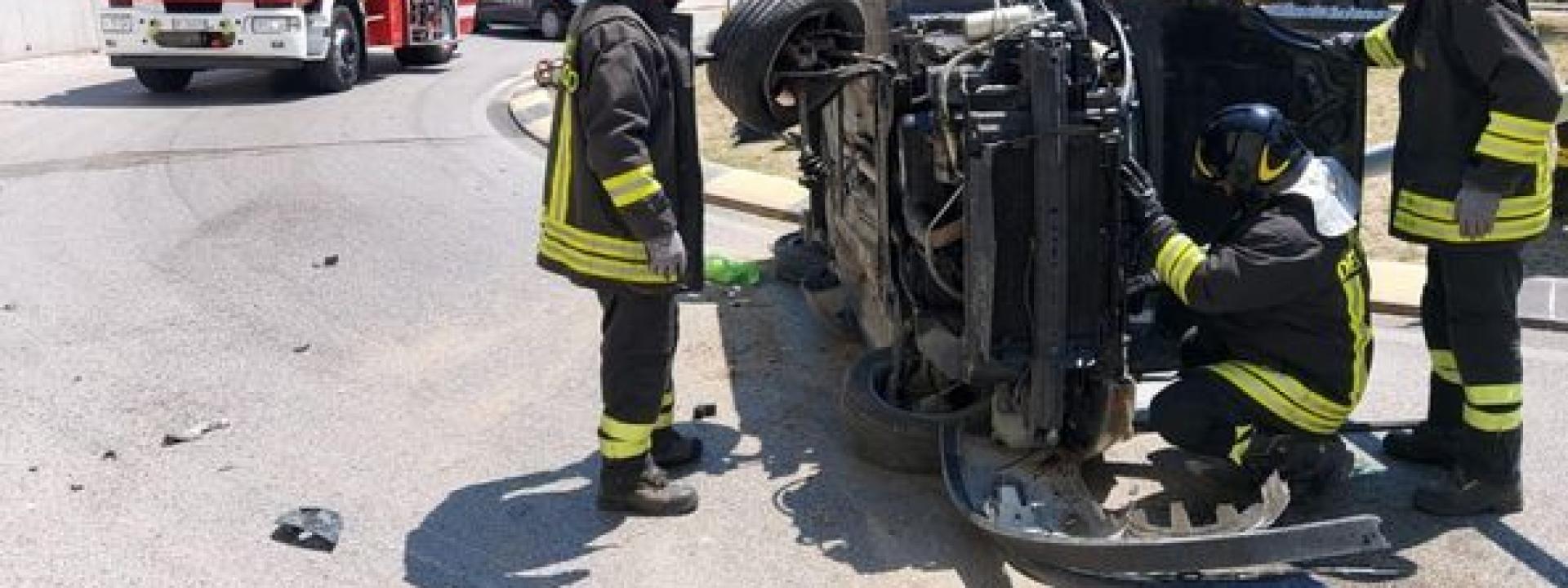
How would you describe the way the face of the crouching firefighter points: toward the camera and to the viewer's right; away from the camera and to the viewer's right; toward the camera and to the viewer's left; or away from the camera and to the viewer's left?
away from the camera and to the viewer's left

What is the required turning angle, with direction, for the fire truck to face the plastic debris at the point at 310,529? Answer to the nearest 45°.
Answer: approximately 45° to its left

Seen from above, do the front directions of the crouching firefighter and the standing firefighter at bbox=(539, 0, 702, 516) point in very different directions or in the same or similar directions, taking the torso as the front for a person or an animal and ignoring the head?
very different directions

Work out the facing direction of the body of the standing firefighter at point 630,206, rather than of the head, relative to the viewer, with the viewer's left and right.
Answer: facing to the right of the viewer

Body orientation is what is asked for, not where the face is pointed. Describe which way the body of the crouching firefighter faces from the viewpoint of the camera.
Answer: to the viewer's left

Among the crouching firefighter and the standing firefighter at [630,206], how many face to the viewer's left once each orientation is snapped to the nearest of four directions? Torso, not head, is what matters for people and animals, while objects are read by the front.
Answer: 1

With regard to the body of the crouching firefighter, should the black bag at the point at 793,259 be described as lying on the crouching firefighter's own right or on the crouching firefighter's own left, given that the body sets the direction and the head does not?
on the crouching firefighter's own right

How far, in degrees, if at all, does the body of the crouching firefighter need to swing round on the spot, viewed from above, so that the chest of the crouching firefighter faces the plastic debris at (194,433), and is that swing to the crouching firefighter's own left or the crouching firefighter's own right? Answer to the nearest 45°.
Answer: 0° — they already face it

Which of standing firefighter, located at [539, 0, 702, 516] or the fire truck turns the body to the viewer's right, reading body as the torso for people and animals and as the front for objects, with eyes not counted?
the standing firefighter
